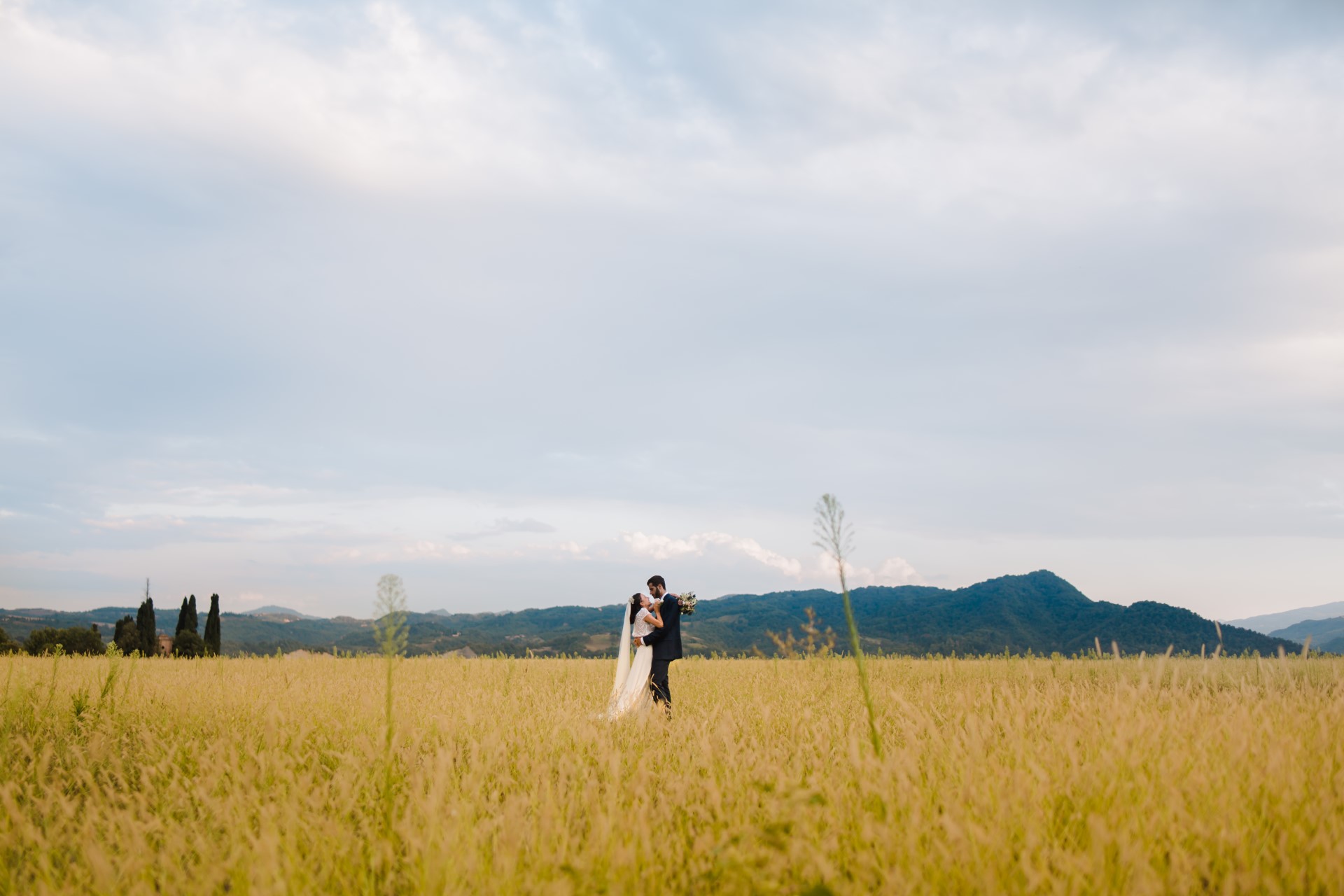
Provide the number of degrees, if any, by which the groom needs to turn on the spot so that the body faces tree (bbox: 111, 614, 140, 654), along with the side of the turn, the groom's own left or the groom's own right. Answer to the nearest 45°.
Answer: approximately 45° to the groom's own right

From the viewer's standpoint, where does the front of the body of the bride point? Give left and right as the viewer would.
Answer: facing to the right of the viewer

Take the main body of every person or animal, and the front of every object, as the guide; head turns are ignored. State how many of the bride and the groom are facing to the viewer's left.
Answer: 1

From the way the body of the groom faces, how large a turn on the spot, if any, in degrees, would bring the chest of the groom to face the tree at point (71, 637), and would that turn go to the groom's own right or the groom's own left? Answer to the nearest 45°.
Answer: approximately 45° to the groom's own right

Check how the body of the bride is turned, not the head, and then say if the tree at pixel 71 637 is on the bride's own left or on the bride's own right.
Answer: on the bride's own left

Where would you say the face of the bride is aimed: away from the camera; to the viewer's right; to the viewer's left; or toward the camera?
to the viewer's right

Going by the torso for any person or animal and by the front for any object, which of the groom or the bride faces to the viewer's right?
the bride

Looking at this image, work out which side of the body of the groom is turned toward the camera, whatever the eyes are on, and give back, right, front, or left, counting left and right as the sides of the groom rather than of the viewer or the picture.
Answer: left

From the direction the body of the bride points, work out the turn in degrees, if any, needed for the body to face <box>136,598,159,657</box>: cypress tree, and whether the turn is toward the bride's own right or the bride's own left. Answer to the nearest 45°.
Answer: approximately 135° to the bride's own left

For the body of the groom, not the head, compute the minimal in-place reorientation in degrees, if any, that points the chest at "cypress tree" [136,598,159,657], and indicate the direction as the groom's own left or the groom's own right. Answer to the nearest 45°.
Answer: approximately 45° to the groom's own right
